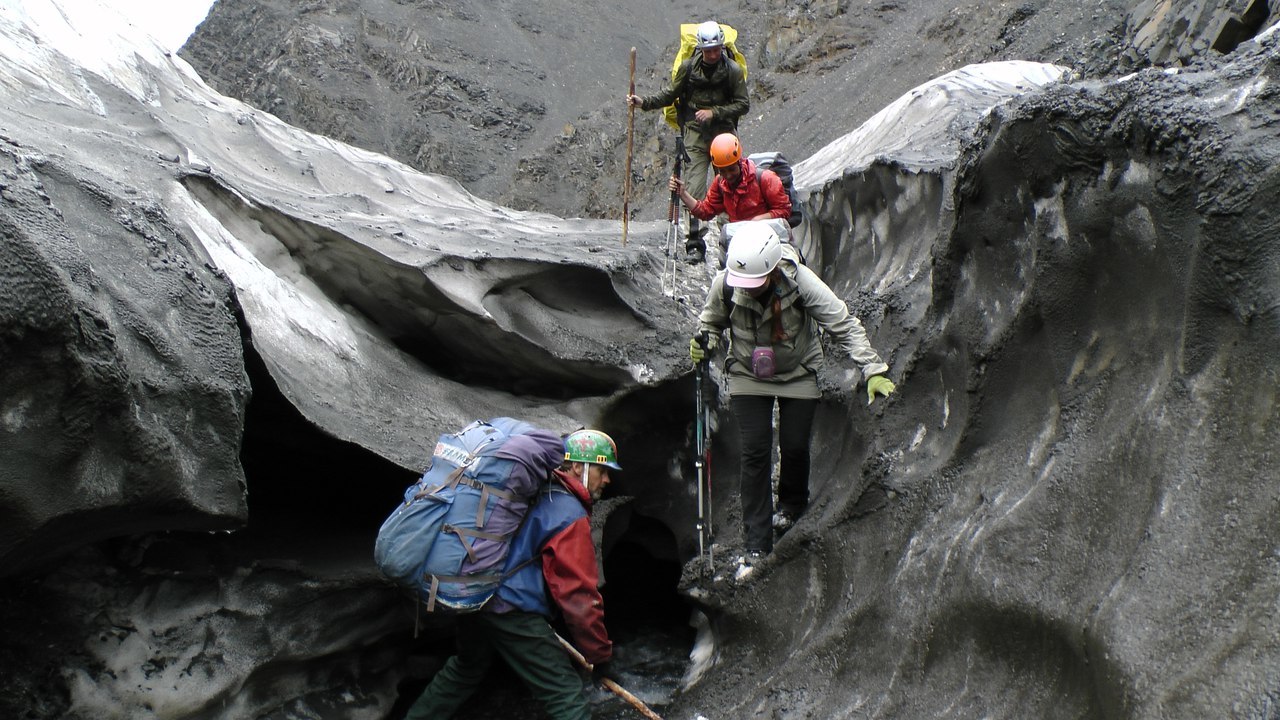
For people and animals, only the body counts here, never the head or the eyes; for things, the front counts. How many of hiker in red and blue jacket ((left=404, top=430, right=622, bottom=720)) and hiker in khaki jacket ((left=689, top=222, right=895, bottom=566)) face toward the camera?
1

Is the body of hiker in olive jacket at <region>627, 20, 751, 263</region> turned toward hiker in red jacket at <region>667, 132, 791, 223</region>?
yes

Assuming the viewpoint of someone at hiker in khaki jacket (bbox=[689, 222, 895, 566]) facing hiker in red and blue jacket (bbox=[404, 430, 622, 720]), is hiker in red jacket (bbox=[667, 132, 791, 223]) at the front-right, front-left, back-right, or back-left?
back-right

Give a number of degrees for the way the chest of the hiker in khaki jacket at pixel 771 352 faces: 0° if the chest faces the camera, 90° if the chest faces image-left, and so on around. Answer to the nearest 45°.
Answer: approximately 0°

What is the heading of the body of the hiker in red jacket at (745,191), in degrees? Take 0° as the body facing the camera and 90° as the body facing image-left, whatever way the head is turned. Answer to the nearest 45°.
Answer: approximately 45°

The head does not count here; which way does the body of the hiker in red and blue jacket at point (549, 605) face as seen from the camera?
to the viewer's right

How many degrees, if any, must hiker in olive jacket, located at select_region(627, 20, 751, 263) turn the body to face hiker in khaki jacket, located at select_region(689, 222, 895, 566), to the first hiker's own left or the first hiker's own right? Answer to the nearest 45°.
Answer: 0° — they already face them

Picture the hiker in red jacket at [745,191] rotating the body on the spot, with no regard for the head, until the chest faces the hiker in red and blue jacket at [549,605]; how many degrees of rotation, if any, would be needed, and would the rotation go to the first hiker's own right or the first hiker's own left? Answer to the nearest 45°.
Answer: approximately 45° to the first hiker's own left

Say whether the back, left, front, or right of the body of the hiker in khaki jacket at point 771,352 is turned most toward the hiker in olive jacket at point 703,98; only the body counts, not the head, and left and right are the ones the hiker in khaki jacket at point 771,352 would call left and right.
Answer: back

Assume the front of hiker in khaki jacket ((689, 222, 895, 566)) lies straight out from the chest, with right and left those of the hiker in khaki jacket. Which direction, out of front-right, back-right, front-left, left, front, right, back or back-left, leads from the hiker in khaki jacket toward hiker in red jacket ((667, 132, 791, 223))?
back

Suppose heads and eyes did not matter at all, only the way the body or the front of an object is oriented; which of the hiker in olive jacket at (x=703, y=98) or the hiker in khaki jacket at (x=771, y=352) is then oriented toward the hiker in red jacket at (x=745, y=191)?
the hiker in olive jacket at (x=703, y=98)

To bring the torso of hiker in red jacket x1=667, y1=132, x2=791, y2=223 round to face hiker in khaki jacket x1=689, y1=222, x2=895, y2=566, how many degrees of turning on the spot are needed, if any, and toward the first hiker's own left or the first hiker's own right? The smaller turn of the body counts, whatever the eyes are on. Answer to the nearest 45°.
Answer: approximately 45° to the first hiker's own left

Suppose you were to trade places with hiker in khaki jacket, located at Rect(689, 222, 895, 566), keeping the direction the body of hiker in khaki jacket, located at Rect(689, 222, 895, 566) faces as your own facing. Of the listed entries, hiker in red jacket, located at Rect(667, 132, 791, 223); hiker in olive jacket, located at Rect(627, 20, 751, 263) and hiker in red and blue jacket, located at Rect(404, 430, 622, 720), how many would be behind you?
2

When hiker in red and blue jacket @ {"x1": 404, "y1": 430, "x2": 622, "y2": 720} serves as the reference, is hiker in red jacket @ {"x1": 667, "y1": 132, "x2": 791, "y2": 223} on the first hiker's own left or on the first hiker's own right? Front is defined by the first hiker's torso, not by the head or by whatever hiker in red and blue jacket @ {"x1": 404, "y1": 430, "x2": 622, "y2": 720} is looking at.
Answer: on the first hiker's own left
